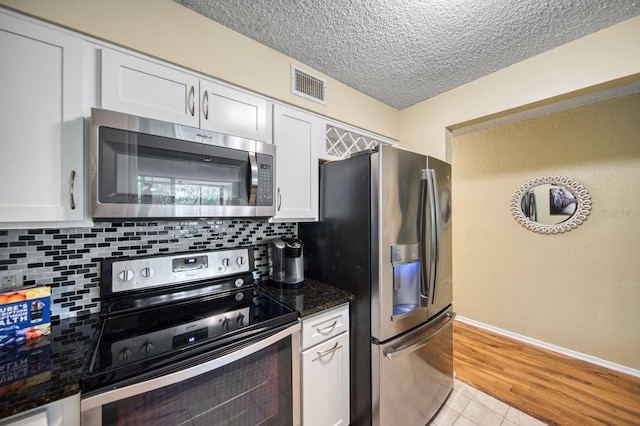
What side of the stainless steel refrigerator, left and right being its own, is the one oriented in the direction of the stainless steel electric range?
right

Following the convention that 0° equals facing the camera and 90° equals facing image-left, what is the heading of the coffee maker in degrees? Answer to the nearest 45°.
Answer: approximately 315°

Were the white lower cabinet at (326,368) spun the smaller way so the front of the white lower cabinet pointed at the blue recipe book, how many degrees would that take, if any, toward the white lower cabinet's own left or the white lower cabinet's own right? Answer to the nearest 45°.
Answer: approximately 135° to the white lower cabinet's own right

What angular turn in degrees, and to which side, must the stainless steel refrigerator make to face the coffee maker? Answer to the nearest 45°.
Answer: approximately 135° to its right

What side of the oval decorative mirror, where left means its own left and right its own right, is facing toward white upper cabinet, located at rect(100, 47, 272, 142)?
front

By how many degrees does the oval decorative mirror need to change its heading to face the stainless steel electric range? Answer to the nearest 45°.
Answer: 0° — it already faces it

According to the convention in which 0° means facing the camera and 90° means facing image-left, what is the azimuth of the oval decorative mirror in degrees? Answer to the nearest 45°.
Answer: approximately 0°

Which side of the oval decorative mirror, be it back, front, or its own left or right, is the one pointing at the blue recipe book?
front

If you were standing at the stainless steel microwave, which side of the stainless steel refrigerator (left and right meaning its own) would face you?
right
